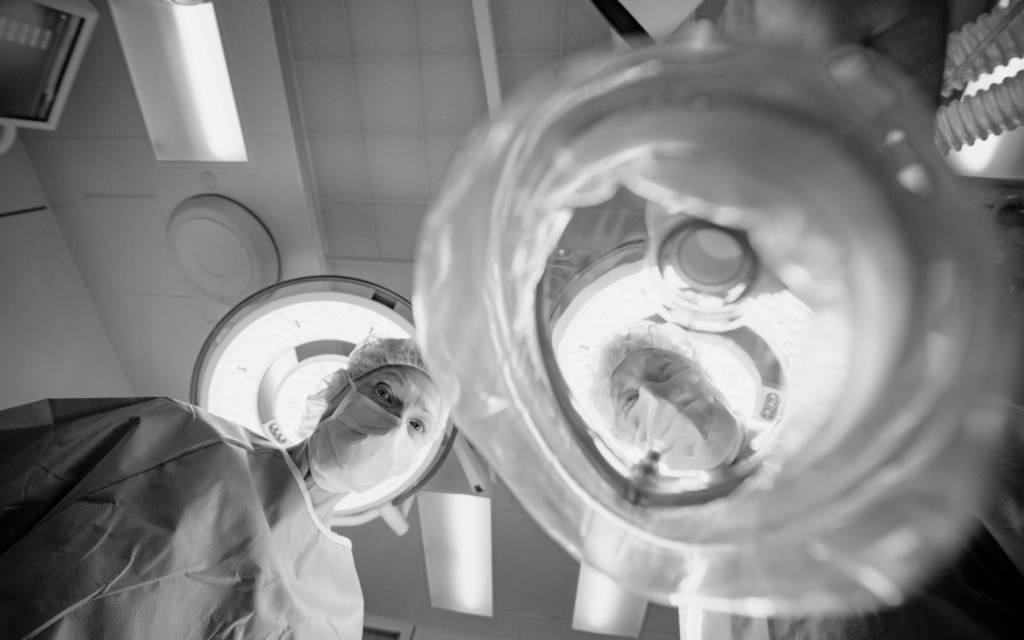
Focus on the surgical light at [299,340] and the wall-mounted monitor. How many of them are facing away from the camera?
0

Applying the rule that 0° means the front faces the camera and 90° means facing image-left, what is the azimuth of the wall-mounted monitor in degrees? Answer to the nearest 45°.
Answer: approximately 315°
